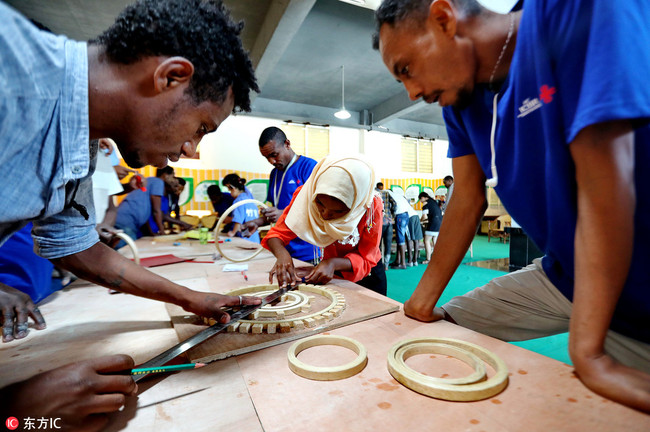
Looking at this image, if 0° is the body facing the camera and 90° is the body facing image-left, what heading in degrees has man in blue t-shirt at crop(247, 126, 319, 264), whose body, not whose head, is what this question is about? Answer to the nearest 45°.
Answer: approximately 45°

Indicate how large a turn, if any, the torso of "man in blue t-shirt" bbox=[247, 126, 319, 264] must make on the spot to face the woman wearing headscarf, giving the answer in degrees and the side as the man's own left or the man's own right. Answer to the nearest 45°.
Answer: approximately 45° to the man's own left

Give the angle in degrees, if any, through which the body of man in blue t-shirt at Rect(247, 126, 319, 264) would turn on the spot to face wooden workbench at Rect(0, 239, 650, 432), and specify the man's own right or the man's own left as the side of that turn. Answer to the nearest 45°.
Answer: approximately 45° to the man's own left

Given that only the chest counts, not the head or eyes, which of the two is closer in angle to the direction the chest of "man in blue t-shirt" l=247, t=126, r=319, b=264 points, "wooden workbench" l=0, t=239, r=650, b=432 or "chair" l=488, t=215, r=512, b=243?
the wooden workbench

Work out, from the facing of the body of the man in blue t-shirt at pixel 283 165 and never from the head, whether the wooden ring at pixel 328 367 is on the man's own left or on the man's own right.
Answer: on the man's own left

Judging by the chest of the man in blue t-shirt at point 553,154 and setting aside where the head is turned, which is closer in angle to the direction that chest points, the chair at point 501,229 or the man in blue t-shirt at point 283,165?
the man in blue t-shirt

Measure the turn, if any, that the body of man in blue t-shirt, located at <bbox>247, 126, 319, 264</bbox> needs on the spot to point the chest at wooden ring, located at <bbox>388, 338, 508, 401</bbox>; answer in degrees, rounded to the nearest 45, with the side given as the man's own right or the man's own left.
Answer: approximately 45° to the man's own left

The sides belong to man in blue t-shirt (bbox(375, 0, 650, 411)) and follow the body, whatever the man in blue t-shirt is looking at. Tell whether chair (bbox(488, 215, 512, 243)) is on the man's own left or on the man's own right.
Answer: on the man's own right
